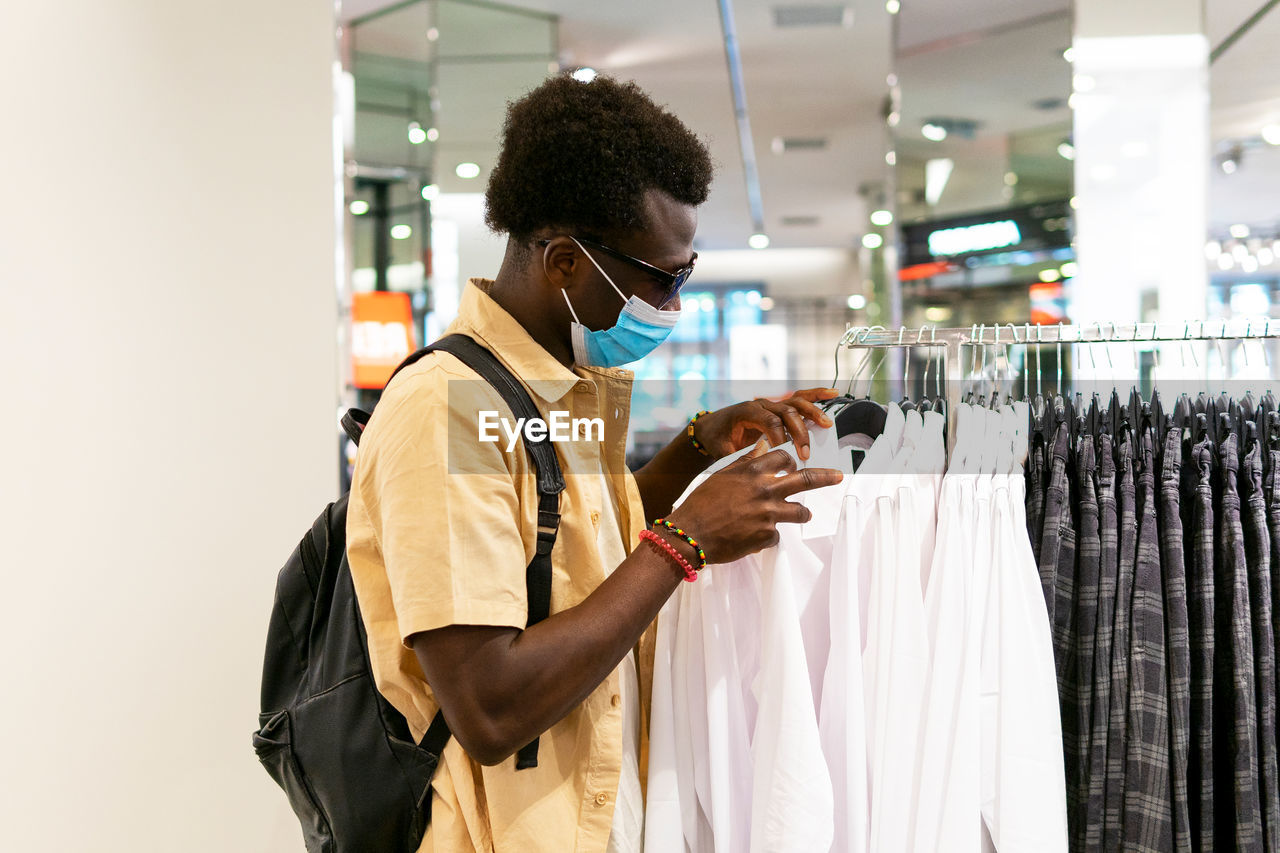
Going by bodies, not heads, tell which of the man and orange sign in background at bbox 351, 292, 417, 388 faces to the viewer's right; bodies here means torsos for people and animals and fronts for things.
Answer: the man

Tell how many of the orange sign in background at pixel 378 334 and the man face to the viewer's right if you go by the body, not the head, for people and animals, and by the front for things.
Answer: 1

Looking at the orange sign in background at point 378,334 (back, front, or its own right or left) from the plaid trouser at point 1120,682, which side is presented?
front

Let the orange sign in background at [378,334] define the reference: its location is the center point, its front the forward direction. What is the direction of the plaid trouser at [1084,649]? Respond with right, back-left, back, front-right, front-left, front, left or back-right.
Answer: front

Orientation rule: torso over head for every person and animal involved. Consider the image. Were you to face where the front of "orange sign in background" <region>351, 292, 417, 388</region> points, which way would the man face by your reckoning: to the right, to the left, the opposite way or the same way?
to the left

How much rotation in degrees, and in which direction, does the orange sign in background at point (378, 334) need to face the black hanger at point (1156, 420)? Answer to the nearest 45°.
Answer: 0° — it already faces it

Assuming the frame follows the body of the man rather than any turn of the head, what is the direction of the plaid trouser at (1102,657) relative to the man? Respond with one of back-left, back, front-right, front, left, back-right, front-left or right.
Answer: front

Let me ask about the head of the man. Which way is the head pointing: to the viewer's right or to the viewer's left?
to the viewer's right

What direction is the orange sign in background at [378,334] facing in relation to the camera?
toward the camera

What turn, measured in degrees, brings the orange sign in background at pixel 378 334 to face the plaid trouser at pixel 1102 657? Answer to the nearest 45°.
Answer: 0° — it already faces it

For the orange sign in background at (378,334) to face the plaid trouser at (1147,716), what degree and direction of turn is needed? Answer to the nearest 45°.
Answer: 0° — it already faces it

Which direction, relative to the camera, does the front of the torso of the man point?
to the viewer's right

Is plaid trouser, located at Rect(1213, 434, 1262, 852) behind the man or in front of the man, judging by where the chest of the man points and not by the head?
in front

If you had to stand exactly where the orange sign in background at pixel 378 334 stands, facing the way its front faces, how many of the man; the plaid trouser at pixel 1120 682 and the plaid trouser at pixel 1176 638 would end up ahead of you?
3

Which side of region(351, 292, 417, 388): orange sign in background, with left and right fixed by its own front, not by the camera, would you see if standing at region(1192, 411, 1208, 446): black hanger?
front
